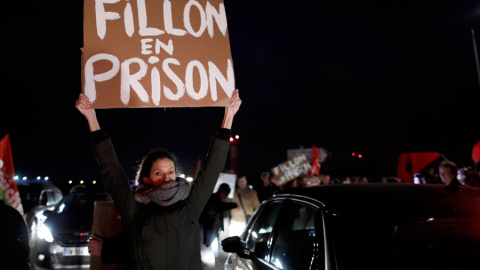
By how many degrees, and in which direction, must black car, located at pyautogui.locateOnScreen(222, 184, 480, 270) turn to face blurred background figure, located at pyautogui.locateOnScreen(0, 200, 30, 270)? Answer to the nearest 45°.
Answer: approximately 45° to its left

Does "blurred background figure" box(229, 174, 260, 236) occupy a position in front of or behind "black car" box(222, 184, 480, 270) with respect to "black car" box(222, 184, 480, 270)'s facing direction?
in front

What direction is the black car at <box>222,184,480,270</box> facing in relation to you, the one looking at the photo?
facing away from the viewer and to the left of the viewer

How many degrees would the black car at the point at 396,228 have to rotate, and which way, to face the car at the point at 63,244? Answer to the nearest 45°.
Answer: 0° — it already faces it

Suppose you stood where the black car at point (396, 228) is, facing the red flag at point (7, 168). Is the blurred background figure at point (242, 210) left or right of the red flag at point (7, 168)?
right

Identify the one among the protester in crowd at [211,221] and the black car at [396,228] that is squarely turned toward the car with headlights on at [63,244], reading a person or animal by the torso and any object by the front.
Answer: the black car

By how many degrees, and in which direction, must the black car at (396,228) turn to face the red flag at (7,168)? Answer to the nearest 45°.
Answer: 0° — it already faces it
